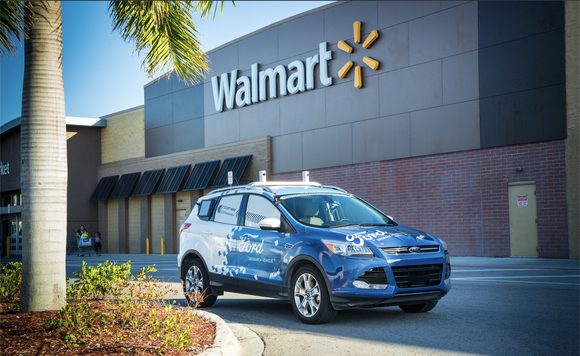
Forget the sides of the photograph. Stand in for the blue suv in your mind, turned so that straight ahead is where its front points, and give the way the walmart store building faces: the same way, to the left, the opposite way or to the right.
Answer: to the right

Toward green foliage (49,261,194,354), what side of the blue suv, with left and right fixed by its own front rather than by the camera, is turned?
right

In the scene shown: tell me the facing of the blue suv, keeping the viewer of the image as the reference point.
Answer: facing the viewer and to the right of the viewer

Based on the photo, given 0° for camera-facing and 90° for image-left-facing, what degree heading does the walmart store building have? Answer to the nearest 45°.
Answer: approximately 45°

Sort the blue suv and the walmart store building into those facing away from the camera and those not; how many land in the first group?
0

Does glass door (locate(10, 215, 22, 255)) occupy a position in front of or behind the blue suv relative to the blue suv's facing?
behind

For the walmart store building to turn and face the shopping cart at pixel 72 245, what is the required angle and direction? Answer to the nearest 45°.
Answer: approximately 90° to its right

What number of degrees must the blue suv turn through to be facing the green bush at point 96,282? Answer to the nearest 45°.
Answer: approximately 135° to its right

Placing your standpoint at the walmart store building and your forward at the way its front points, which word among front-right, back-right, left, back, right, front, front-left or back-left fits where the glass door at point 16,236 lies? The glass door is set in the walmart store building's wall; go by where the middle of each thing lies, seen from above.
right
